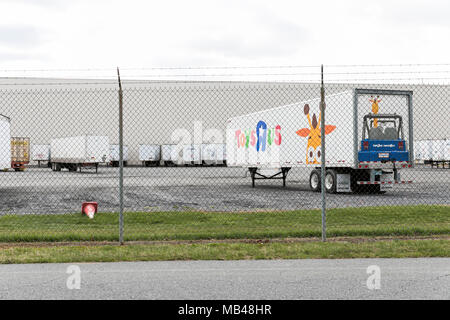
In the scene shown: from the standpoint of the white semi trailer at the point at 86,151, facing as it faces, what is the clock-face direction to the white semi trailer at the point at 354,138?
the white semi trailer at the point at 354,138 is roughly at 1 o'clock from the white semi trailer at the point at 86,151.

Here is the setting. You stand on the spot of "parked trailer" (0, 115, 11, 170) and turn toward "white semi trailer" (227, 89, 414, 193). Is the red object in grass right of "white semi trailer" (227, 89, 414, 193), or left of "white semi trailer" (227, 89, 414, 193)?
right

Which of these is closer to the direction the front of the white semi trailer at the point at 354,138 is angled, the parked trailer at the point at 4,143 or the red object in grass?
the parked trailer

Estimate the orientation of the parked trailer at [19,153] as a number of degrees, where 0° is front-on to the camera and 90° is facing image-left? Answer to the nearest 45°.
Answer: approximately 180°

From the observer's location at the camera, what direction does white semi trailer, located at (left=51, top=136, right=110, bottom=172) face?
facing the viewer and to the right of the viewer

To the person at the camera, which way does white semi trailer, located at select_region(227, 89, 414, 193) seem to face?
facing away from the viewer and to the left of the viewer

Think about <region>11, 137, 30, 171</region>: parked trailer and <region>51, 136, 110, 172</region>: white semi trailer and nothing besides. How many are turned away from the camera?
1

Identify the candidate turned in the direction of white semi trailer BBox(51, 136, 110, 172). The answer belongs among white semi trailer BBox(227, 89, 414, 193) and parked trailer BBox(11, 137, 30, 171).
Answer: white semi trailer BBox(227, 89, 414, 193)

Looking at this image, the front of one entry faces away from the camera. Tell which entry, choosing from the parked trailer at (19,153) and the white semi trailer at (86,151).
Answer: the parked trailer

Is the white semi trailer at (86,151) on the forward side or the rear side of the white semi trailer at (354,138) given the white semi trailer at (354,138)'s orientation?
on the forward side

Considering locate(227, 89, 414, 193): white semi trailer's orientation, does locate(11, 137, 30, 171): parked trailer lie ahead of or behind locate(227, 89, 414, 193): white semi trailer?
ahead

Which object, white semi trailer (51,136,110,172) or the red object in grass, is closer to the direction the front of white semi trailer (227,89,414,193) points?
the white semi trailer

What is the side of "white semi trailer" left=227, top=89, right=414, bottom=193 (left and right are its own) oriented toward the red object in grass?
left
